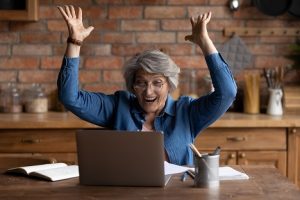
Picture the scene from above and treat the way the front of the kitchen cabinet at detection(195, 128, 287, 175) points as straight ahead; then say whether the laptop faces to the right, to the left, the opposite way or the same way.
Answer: the opposite way

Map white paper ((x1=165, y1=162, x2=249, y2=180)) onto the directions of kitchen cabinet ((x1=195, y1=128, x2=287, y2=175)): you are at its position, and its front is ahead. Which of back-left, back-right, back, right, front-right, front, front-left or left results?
front

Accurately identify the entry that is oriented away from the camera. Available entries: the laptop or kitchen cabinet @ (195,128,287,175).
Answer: the laptop

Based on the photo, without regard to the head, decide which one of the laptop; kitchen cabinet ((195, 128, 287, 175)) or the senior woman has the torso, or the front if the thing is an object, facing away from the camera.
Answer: the laptop

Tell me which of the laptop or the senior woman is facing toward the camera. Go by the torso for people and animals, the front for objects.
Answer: the senior woman

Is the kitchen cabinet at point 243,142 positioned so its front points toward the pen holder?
yes

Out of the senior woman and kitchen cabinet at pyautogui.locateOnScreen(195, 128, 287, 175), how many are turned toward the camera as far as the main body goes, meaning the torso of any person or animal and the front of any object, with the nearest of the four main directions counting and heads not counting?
2

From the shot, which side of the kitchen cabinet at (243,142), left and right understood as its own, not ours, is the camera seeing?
front

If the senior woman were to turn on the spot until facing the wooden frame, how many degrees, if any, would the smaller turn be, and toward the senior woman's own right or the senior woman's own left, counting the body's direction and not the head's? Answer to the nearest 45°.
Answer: approximately 135° to the senior woman's own right

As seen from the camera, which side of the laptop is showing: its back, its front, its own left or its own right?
back

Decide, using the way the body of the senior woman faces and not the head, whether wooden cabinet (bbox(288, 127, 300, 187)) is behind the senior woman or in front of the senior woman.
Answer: behind

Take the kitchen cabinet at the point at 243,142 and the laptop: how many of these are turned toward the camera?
1

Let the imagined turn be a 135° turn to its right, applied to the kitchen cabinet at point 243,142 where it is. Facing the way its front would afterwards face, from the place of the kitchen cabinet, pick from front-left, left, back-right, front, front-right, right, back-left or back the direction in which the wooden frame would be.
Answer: front-left

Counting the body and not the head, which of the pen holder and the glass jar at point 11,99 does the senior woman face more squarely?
the pen holder

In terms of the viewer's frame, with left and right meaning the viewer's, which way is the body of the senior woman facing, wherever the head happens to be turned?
facing the viewer

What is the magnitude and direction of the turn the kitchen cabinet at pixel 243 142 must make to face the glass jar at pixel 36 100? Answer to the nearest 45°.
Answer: approximately 90° to its right
